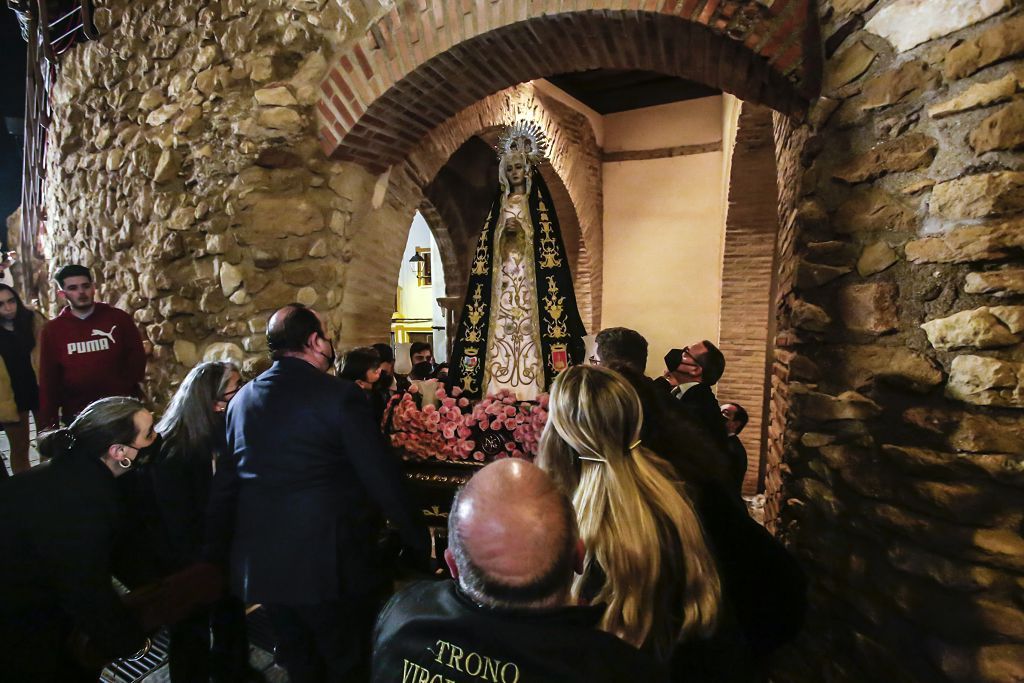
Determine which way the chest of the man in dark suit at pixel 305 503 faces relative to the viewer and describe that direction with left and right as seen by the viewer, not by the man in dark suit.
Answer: facing away from the viewer and to the right of the viewer

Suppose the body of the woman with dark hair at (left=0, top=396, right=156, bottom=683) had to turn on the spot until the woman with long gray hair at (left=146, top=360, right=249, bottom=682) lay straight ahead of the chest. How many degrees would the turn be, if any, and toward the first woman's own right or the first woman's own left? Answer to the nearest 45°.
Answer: approximately 45° to the first woman's own left

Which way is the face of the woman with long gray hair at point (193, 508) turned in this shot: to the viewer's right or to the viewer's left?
to the viewer's right

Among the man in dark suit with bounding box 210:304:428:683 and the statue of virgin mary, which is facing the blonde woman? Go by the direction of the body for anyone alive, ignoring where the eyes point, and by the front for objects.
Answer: the statue of virgin mary

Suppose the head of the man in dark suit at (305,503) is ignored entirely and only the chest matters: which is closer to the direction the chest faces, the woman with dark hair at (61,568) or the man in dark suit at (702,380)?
the man in dark suit

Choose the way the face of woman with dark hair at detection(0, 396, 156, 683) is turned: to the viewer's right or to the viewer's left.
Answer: to the viewer's right

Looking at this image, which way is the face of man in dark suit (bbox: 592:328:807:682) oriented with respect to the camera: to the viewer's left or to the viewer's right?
to the viewer's left

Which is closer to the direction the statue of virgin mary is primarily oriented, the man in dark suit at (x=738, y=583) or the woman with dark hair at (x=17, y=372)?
the man in dark suit

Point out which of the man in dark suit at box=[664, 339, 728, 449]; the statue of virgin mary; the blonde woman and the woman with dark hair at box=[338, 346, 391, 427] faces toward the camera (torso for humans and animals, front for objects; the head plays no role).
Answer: the statue of virgin mary

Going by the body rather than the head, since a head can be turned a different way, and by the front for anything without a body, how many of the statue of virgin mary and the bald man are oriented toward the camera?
1

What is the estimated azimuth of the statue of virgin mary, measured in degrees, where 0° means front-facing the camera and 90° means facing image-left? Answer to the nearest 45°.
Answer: approximately 0°

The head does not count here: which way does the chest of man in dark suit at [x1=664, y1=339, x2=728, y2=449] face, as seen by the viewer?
to the viewer's left
